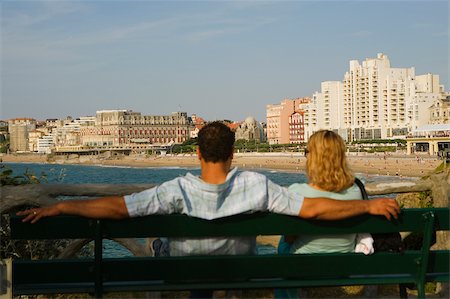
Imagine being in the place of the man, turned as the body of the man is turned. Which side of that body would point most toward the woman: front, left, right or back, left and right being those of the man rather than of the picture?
right

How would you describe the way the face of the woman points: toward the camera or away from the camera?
away from the camera

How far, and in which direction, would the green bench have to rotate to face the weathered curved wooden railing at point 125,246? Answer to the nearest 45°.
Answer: approximately 45° to its left

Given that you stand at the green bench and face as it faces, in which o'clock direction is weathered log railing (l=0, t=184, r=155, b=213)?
The weathered log railing is roughly at 10 o'clock from the green bench.

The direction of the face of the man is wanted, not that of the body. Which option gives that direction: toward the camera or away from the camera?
away from the camera

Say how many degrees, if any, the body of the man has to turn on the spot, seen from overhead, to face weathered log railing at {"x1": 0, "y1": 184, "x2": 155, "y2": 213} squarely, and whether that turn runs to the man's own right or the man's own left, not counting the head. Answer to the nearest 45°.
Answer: approximately 45° to the man's own left

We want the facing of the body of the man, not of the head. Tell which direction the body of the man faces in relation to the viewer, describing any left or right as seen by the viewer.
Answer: facing away from the viewer

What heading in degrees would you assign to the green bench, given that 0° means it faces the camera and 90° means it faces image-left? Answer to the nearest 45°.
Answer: approximately 180°
